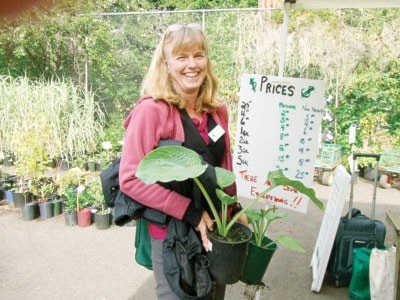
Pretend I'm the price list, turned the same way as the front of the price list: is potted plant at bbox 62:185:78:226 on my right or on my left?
on my right

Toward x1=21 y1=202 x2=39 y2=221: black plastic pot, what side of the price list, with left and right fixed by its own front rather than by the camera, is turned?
right

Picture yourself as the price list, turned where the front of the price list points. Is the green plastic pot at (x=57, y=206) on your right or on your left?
on your right

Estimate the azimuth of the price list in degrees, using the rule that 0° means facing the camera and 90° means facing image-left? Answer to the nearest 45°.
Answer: approximately 0°

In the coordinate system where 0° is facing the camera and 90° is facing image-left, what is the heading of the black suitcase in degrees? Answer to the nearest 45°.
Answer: approximately 315°

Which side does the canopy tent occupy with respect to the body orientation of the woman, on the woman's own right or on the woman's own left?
on the woman's own left
